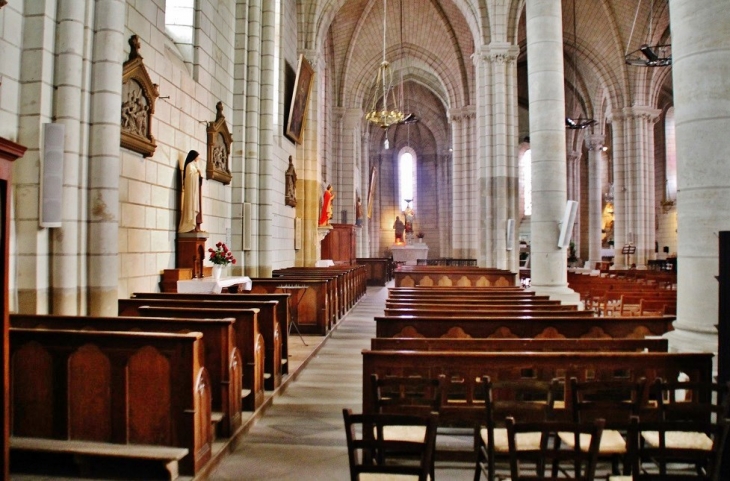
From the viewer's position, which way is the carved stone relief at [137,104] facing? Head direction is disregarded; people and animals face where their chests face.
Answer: facing the viewer and to the right of the viewer

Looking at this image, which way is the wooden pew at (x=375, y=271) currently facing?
away from the camera

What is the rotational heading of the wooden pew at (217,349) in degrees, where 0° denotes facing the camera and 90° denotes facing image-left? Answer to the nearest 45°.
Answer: approximately 180°

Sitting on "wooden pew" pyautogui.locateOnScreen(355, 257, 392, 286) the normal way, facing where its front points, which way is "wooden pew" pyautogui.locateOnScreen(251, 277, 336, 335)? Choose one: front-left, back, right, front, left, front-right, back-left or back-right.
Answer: back

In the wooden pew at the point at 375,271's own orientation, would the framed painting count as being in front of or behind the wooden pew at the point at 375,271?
behind

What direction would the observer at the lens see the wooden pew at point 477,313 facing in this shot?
facing away from the viewer

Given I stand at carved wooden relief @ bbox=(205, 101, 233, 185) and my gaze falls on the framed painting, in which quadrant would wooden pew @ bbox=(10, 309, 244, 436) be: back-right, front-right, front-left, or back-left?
back-right

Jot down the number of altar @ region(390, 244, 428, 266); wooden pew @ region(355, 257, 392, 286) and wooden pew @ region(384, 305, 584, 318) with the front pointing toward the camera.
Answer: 1

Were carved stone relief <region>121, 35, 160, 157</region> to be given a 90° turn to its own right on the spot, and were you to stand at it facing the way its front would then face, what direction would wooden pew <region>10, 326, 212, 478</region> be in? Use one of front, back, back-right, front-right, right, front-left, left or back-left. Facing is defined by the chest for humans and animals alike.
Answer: front-left

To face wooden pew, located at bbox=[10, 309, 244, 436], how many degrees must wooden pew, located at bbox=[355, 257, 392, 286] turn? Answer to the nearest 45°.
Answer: approximately 180°
